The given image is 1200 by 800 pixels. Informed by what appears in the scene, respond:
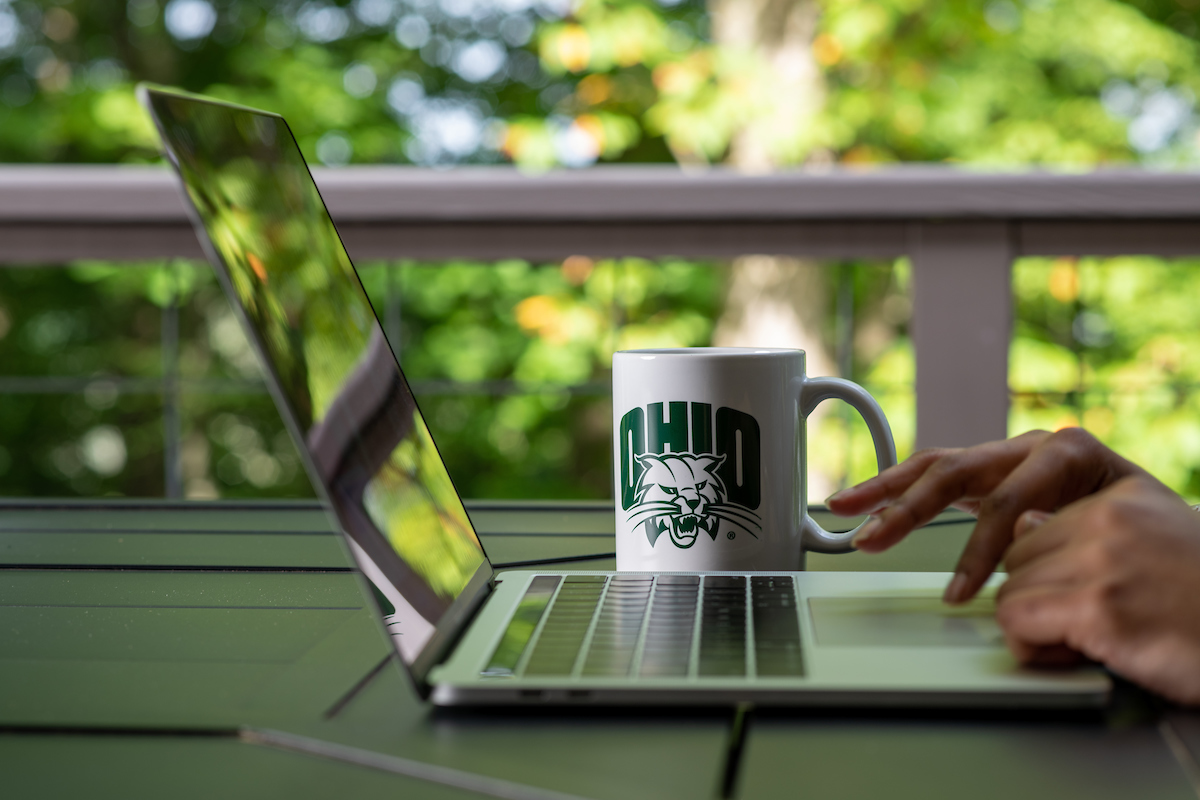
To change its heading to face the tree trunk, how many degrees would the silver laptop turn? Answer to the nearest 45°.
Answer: approximately 90° to its left

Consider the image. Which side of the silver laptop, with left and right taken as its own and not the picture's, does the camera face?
right

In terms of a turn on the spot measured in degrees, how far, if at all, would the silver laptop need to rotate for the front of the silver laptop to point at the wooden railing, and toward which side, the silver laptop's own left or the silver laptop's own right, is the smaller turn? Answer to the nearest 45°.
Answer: approximately 90° to the silver laptop's own left
